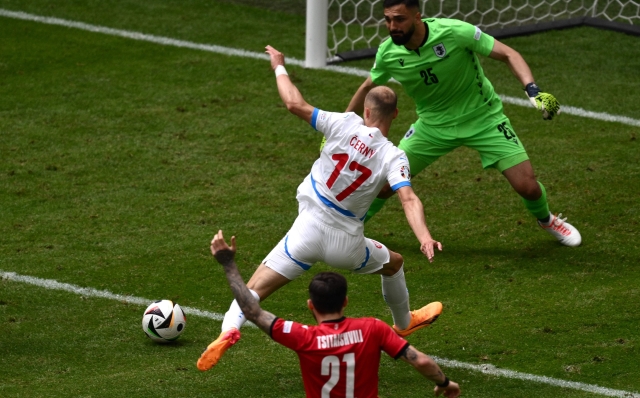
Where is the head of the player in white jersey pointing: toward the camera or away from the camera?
away from the camera

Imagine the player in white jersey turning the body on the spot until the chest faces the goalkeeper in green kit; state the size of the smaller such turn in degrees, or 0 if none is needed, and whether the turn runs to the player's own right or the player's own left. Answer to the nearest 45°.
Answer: approximately 45° to the player's own right

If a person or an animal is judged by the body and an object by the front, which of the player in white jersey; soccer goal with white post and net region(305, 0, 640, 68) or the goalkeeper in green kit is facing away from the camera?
the player in white jersey

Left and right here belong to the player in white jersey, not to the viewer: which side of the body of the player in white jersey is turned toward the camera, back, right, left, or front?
back

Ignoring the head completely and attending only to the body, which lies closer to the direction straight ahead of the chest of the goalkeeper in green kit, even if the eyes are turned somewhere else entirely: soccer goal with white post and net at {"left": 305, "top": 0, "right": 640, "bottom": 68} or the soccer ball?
the soccer ball

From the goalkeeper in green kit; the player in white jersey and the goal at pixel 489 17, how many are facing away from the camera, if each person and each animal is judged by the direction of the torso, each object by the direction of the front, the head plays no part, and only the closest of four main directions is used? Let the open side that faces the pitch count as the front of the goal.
1

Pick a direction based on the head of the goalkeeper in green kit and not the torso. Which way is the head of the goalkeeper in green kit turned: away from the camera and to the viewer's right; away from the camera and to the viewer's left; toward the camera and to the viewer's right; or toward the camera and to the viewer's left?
toward the camera and to the viewer's left

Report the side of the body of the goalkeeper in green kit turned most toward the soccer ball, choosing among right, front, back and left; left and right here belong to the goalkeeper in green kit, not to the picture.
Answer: front

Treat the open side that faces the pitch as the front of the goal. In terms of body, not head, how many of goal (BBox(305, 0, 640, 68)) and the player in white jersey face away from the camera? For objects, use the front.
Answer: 1

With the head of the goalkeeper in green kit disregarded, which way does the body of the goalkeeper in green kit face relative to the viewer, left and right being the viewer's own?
facing the viewer and to the left of the viewer

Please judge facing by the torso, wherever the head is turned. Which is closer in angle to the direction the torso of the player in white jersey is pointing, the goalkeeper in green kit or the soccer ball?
the goalkeeper in green kit

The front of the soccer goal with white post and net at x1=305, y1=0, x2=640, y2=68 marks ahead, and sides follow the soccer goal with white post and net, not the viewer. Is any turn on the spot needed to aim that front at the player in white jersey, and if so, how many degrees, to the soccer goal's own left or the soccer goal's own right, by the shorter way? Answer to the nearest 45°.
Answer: approximately 45° to the soccer goal's own left

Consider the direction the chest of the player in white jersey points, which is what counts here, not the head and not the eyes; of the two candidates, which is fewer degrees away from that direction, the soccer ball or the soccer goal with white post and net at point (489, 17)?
the soccer goal with white post and net

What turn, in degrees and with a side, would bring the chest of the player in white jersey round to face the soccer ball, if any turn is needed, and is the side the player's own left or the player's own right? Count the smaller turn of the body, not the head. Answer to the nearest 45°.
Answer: approximately 90° to the player's own left

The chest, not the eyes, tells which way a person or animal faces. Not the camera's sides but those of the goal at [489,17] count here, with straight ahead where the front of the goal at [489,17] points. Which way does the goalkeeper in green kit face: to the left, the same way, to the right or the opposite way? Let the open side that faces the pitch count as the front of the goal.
the same way
